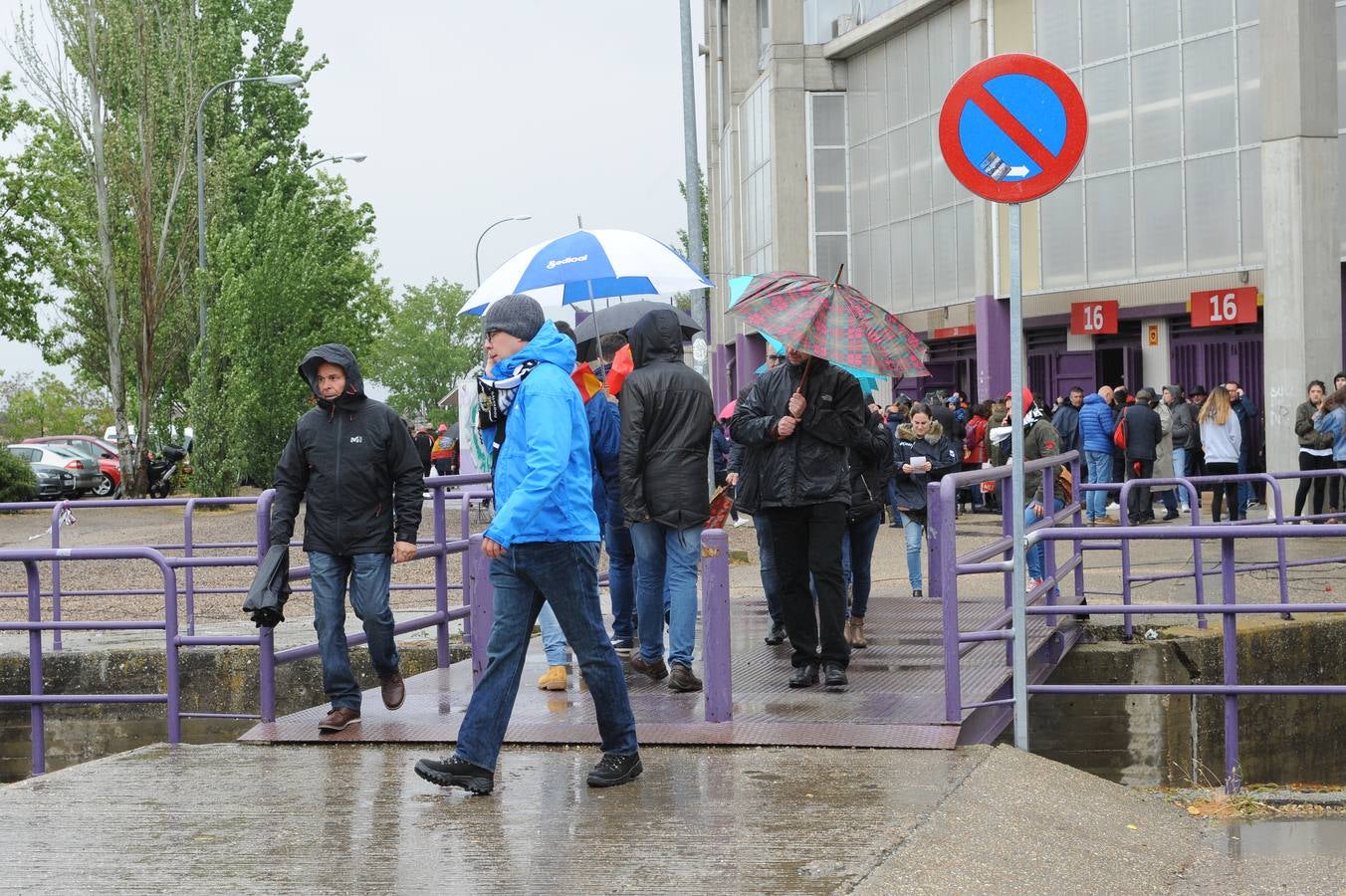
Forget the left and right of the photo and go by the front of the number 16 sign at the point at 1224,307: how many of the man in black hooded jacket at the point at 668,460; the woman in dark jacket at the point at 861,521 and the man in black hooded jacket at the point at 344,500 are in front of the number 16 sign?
3

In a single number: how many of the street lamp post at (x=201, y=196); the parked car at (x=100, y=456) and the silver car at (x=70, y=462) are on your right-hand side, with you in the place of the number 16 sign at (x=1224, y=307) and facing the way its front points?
3

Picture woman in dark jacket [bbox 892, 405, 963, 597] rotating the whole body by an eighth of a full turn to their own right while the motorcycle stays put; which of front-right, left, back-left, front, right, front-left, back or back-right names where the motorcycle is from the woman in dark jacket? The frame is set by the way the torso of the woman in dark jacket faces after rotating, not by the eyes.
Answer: right

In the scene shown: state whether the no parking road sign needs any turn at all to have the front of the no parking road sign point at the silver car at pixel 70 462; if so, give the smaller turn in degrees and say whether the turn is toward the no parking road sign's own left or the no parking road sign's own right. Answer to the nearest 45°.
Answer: approximately 135° to the no parking road sign's own right

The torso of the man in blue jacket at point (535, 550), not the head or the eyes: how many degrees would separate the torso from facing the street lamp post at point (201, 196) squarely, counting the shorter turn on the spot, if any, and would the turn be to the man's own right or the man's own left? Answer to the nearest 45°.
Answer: approximately 90° to the man's own right

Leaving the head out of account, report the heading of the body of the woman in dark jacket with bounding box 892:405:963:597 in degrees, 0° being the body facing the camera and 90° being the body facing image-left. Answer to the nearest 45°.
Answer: approximately 0°

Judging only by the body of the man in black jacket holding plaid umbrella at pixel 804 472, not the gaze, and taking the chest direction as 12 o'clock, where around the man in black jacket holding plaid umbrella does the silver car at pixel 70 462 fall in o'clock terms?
The silver car is roughly at 5 o'clock from the man in black jacket holding plaid umbrella.

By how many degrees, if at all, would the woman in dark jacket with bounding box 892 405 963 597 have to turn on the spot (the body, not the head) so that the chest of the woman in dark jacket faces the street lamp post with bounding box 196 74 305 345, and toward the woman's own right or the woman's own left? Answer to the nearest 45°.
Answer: approximately 135° to the woman's own right
